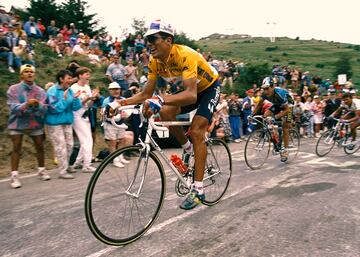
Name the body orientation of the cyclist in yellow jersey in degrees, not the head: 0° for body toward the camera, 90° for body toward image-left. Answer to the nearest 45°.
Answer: approximately 45°

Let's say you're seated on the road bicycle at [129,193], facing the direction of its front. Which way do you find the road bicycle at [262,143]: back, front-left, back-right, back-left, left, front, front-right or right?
back

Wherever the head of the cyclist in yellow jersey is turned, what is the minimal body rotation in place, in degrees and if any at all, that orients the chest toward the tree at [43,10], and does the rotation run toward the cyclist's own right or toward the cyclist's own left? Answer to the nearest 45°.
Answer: approximately 90° to the cyclist's own right

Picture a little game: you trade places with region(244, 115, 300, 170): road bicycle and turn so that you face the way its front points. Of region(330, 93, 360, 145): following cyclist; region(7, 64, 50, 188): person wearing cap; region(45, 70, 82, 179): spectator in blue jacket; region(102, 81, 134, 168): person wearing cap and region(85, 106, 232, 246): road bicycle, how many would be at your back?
1

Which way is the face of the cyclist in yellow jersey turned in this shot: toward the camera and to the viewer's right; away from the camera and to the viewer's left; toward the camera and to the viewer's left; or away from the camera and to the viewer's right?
toward the camera and to the viewer's left

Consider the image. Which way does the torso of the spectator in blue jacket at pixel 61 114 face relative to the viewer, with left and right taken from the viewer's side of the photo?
facing to the right of the viewer

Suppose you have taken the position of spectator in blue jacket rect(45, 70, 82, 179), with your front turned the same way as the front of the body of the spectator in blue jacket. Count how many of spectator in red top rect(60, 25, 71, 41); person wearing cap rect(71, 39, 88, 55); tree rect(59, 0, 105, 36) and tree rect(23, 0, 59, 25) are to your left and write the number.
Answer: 4

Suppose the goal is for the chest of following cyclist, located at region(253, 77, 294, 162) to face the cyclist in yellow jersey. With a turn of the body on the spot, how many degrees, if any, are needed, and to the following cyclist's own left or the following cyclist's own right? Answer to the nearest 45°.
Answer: approximately 45° to the following cyclist's own left

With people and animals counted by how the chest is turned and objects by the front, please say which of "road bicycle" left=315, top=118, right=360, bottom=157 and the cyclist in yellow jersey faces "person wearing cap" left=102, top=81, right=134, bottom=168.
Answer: the road bicycle

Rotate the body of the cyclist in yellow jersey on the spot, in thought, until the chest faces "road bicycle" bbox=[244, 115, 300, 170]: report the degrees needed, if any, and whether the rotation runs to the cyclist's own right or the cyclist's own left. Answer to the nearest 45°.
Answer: approximately 180°

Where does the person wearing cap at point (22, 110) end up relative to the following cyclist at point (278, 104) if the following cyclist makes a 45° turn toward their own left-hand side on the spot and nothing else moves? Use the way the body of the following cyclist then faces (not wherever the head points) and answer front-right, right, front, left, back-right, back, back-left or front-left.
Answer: front-right

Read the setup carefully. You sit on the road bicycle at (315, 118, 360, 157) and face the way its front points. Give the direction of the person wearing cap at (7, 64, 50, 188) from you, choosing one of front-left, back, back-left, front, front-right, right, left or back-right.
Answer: front

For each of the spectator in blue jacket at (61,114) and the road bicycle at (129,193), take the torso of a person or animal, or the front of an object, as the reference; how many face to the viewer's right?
1

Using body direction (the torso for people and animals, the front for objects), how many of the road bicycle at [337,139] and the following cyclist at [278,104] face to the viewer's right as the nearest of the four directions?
0

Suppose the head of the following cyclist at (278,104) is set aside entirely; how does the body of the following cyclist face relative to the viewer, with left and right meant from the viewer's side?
facing the viewer and to the left of the viewer

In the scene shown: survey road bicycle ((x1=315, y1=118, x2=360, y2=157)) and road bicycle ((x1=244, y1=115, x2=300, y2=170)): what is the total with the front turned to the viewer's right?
0
